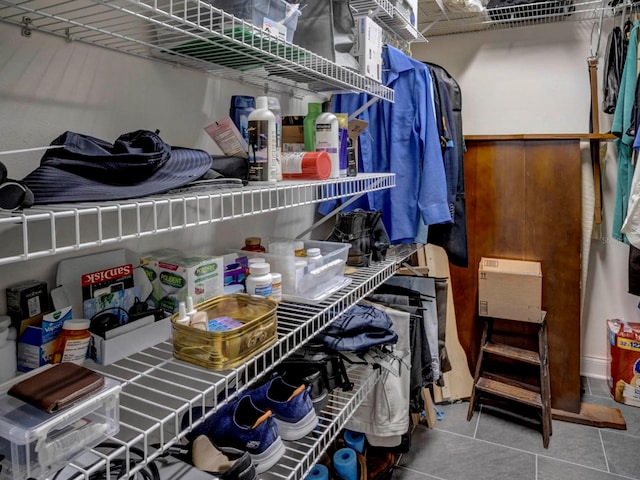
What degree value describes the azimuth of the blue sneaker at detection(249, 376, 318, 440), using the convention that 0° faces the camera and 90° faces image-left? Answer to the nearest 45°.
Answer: approximately 135°

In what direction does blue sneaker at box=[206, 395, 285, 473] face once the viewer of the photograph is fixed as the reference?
facing away from the viewer and to the left of the viewer

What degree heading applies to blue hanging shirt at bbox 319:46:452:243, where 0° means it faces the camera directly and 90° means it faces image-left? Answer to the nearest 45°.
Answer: approximately 0°

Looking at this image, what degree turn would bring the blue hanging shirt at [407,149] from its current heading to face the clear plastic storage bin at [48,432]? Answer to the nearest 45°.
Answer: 0° — it already faces it

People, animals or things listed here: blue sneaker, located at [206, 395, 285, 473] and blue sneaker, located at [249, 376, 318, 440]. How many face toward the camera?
0

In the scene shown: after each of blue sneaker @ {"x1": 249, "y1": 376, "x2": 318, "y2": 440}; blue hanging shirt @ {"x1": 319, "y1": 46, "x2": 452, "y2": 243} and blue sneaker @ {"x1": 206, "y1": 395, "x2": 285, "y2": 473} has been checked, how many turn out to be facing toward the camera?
1

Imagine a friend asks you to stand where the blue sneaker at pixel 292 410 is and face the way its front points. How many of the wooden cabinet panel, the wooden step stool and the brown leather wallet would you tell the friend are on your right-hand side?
2

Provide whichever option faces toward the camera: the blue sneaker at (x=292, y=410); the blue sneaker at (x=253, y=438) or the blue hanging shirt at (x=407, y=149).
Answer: the blue hanging shirt
